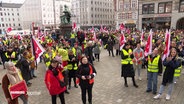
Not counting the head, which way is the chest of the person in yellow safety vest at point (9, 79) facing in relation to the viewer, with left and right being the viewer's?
facing the viewer and to the right of the viewer
